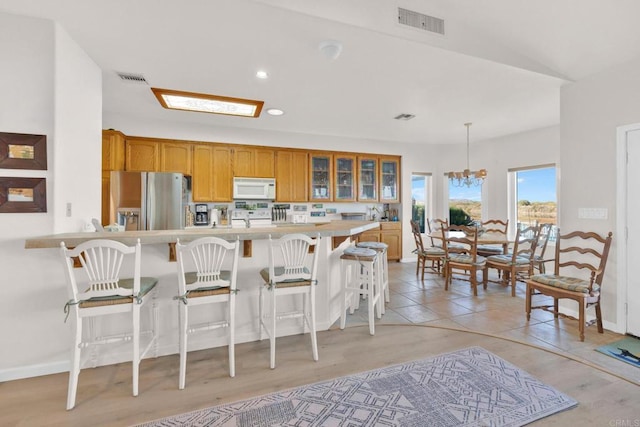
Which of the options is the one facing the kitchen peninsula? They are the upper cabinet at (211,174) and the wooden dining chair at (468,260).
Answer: the upper cabinet

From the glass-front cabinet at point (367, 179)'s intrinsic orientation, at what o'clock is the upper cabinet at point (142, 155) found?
The upper cabinet is roughly at 2 o'clock from the glass-front cabinet.

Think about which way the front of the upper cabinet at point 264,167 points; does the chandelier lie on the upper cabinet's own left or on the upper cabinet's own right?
on the upper cabinet's own left

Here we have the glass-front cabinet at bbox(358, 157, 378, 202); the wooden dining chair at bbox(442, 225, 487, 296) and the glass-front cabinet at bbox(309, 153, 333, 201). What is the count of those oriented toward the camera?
2

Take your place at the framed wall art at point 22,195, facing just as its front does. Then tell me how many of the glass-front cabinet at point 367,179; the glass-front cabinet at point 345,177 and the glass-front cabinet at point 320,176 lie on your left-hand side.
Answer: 3

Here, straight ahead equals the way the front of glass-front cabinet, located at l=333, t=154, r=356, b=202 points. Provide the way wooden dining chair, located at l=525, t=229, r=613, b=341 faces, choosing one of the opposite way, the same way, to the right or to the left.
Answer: to the right

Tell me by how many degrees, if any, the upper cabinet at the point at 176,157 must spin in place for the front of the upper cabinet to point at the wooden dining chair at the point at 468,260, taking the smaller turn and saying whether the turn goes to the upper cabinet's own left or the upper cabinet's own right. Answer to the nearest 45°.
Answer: approximately 45° to the upper cabinet's own left

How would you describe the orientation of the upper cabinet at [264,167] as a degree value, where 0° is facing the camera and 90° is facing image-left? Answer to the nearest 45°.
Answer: approximately 0°
